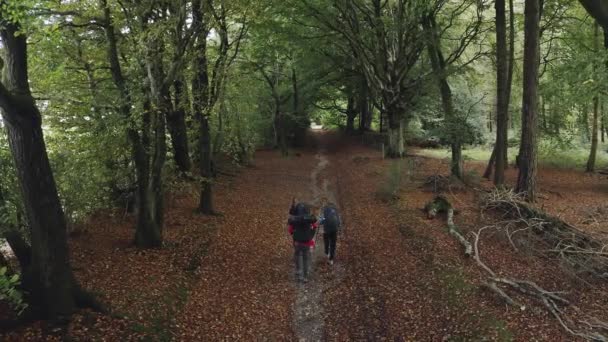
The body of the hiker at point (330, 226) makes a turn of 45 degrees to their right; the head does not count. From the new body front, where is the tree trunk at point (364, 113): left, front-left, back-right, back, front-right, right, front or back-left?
front-left

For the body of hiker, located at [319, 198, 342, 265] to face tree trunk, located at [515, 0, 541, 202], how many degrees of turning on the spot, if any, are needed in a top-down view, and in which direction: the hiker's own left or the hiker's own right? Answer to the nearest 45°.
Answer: approximately 45° to the hiker's own right

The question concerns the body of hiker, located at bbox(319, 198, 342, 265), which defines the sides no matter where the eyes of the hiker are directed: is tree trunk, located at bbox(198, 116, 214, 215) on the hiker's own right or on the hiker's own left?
on the hiker's own left

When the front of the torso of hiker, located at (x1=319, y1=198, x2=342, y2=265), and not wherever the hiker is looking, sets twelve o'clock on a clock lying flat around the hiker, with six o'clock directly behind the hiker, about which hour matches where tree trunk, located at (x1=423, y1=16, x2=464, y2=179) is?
The tree trunk is roughly at 1 o'clock from the hiker.

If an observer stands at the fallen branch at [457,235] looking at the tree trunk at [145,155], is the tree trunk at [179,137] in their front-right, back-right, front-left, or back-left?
front-right

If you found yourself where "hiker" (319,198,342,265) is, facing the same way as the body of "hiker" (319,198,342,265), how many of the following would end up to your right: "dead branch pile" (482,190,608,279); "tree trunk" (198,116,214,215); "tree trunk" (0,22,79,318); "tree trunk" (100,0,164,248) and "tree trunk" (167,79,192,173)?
1

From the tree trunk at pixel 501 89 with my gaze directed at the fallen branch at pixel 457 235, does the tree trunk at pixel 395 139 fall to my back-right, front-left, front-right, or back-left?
back-right

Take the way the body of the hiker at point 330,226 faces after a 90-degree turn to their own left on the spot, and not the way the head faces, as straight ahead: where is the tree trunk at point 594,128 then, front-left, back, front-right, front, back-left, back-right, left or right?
back-right

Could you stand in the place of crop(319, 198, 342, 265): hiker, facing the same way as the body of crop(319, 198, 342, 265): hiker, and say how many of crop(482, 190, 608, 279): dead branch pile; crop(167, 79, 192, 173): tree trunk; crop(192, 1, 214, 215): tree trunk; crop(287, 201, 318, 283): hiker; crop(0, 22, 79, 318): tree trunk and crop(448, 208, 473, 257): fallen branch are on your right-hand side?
2

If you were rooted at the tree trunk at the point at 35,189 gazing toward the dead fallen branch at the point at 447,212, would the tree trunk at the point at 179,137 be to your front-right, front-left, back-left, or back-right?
front-left

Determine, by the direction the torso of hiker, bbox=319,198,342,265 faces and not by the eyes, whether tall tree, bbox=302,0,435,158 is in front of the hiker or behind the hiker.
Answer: in front

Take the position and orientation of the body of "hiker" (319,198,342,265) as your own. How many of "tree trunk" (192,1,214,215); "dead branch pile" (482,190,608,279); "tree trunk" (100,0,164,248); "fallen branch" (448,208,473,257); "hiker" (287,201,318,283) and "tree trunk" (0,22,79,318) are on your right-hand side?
2

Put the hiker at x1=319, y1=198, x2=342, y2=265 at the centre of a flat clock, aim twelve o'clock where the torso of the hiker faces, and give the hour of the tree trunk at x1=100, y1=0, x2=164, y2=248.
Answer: The tree trunk is roughly at 9 o'clock from the hiker.

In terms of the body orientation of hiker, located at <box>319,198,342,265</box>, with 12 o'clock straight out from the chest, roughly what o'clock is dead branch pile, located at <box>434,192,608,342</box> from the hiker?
The dead branch pile is roughly at 4 o'clock from the hiker.

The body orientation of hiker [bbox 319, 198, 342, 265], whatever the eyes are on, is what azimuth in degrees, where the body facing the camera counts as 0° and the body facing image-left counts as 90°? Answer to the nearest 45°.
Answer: approximately 180°

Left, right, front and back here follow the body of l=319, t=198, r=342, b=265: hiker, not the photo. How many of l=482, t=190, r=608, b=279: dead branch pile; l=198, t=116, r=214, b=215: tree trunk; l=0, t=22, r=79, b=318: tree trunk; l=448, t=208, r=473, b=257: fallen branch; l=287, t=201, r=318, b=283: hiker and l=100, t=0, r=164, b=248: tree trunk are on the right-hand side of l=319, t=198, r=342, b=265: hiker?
2
